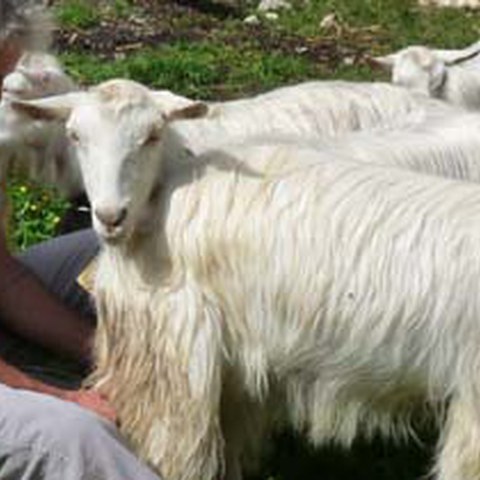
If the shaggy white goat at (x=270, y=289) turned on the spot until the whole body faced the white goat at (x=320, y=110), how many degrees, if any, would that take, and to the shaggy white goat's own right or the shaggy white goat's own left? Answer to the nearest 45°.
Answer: approximately 135° to the shaggy white goat's own right

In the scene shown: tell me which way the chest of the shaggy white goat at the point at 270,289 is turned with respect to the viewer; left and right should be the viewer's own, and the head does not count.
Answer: facing the viewer and to the left of the viewer

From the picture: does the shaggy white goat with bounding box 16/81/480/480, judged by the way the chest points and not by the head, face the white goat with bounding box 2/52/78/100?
no

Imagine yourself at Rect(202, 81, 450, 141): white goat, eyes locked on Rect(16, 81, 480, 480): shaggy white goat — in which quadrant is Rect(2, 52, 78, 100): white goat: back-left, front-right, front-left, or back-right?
front-right

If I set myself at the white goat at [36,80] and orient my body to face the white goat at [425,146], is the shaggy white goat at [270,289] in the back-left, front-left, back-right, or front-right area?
front-right
